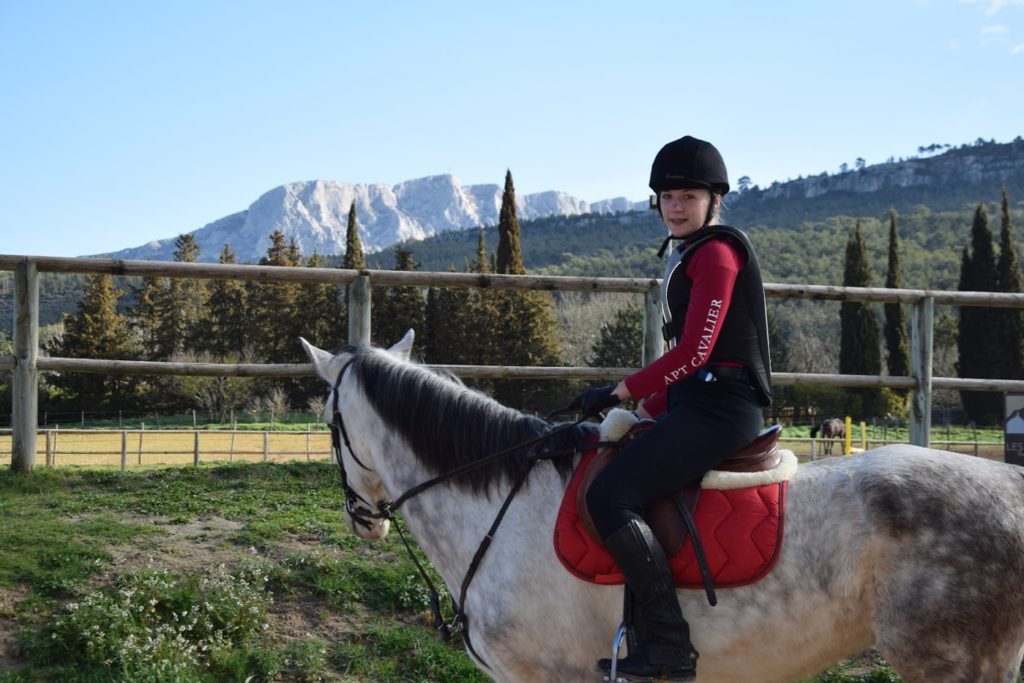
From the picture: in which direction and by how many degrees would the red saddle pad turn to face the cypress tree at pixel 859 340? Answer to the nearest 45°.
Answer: approximately 90° to its right

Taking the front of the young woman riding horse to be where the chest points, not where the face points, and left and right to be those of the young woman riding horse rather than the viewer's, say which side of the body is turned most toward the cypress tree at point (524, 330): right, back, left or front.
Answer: right

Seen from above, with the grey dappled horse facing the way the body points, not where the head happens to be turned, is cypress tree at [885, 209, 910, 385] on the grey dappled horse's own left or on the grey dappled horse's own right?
on the grey dappled horse's own right

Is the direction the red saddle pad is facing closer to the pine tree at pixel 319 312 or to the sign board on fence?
the pine tree

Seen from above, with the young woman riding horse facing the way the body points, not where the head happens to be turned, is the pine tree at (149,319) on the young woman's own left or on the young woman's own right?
on the young woman's own right

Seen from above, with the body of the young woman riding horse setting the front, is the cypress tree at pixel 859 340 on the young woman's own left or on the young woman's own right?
on the young woman's own right

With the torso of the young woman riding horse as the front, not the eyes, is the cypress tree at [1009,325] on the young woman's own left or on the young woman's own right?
on the young woman's own right

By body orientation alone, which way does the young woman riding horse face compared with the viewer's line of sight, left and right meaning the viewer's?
facing to the left of the viewer

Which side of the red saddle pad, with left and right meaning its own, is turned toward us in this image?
left

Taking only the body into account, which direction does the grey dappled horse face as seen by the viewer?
to the viewer's left

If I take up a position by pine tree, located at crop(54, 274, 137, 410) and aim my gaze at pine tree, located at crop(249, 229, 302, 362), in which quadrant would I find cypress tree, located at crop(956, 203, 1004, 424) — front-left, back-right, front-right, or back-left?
front-right

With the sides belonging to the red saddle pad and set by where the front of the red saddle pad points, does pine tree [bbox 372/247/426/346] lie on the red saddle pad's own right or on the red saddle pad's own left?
on the red saddle pad's own right
